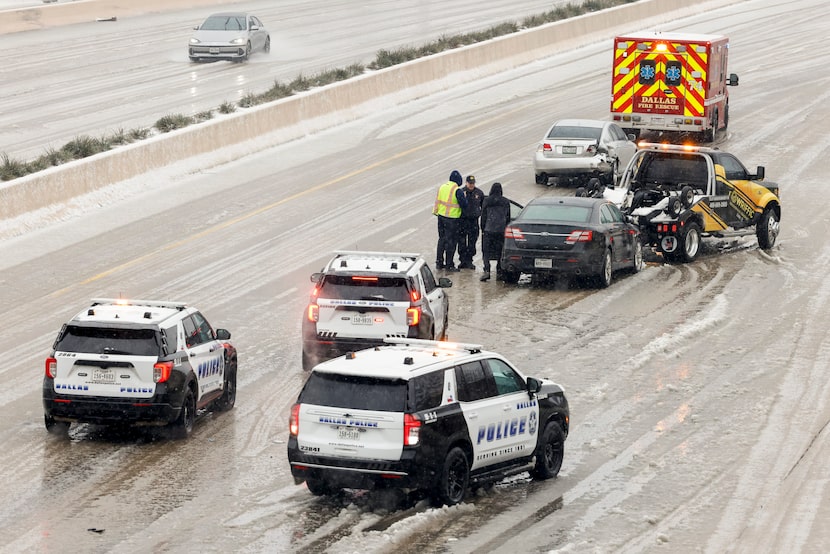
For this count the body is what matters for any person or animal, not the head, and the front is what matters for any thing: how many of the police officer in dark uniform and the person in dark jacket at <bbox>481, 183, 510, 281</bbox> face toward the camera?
1

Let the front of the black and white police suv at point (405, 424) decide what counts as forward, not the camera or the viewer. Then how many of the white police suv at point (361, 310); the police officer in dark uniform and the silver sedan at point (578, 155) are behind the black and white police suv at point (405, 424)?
0

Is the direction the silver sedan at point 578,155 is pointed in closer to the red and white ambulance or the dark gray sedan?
the red and white ambulance

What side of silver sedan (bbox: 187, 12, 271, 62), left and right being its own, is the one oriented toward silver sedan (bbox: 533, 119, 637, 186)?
left

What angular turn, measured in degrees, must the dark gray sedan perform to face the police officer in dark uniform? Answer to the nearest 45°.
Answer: approximately 90° to its left

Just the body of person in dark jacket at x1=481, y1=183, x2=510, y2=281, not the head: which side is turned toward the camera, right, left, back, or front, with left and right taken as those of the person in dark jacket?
back

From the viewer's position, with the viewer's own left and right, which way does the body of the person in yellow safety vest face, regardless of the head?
facing away from the viewer and to the right of the viewer

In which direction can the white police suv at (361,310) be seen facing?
away from the camera

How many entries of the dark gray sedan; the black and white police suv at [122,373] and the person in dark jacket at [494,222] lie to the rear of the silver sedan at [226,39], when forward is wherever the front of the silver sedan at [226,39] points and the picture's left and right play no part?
0

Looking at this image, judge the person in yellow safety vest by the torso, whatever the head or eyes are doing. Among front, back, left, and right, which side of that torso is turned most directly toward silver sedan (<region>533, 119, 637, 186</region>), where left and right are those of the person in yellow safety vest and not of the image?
front

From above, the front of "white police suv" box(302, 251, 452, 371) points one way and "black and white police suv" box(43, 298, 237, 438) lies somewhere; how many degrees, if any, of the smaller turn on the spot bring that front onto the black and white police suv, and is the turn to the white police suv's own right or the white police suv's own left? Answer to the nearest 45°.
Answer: approximately 135° to the white police suv's own left

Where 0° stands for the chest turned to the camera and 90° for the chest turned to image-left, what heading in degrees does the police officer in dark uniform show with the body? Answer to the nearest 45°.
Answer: approximately 0°

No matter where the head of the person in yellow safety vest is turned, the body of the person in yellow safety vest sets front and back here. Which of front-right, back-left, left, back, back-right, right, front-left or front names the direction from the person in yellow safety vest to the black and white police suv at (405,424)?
back-right

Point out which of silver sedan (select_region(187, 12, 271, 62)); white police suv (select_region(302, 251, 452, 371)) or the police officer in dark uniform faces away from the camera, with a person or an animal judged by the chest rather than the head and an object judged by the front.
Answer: the white police suv

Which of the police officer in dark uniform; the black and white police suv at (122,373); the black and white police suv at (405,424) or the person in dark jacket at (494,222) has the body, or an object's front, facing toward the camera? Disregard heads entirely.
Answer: the police officer in dark uniform

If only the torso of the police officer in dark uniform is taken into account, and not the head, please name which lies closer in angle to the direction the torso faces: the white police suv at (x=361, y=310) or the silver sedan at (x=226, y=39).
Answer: the white police suv
